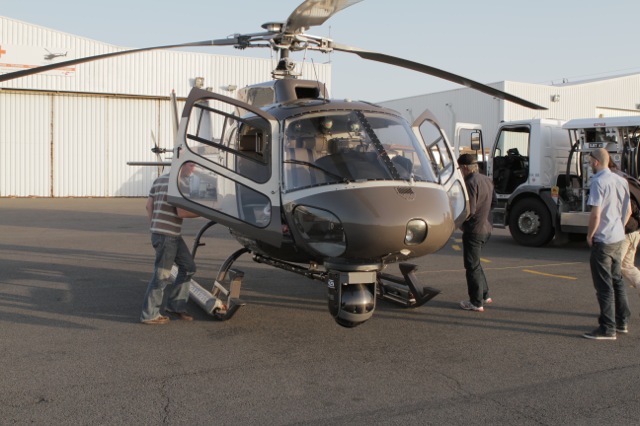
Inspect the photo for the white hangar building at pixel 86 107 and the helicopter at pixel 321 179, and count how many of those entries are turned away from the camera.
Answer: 0

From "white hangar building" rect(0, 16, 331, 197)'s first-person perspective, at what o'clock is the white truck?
The white truck is roughly at 11 o'clock from the white hangar building.

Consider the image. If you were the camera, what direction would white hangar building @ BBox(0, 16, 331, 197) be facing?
facing the viewer

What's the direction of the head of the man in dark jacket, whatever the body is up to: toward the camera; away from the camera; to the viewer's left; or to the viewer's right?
to the viewer's left

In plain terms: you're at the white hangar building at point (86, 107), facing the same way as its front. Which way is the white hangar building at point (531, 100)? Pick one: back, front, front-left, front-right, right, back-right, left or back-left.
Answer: left

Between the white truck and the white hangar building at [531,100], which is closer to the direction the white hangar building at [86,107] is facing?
the white truck

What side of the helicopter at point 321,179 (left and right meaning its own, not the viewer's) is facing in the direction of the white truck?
left

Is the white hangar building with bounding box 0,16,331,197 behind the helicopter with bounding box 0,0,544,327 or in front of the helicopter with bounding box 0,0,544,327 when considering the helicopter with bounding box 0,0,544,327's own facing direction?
behind

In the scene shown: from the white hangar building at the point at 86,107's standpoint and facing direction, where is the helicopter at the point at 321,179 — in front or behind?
in front

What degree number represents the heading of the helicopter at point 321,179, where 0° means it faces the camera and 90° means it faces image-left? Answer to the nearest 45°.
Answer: approximately 315°
